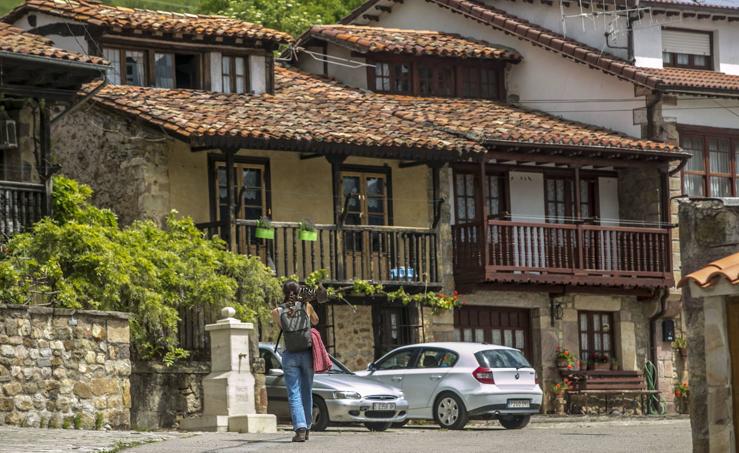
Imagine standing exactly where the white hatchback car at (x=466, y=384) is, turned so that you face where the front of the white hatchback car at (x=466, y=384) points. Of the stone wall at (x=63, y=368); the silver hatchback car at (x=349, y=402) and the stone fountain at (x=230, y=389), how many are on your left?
3

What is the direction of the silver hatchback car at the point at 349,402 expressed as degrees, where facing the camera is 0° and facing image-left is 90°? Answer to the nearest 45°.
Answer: approximately 315°

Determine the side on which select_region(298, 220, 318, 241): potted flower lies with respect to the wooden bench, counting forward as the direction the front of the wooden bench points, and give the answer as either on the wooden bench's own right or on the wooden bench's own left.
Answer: on the wooden bench's own right

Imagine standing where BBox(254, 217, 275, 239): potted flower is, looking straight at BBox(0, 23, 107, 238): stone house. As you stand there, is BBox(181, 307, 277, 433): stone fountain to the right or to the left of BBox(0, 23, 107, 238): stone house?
left

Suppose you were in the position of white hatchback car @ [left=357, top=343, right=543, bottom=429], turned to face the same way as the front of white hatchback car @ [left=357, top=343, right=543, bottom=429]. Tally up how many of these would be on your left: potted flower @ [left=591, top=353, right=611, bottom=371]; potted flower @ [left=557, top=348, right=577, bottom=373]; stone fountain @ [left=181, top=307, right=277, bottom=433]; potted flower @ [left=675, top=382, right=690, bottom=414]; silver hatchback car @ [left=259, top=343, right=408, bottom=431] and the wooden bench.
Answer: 2

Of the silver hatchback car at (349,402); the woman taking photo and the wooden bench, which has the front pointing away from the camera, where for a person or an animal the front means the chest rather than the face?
the woman taking photo

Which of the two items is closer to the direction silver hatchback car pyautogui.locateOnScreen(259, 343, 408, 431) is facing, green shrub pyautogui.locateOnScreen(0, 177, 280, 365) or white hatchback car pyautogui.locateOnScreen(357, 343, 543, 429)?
the white hatchback car

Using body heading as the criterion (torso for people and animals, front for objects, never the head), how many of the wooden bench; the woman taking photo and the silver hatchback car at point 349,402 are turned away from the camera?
1

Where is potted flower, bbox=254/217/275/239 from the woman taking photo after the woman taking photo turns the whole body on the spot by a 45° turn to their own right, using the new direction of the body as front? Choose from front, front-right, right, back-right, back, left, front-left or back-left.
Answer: front-left

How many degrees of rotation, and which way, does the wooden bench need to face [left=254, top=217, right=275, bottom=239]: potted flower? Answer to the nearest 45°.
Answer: approximately 45° to its right

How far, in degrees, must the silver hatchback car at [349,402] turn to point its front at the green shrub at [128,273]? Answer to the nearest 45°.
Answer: approximately 135° to its right

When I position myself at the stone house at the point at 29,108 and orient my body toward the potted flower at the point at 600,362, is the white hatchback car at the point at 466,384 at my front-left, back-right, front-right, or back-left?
front-right

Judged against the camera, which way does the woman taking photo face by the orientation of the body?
away from the camera

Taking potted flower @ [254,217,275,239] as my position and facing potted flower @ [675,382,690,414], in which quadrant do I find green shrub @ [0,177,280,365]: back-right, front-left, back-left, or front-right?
back-right

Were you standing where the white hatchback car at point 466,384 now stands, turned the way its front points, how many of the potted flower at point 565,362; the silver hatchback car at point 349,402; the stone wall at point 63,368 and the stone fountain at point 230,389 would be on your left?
3

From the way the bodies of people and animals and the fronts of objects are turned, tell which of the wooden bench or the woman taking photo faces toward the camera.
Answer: the wooden bench

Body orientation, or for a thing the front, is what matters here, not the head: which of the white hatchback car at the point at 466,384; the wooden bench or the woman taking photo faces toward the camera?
the wooden bench

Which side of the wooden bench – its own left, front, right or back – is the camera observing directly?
front
